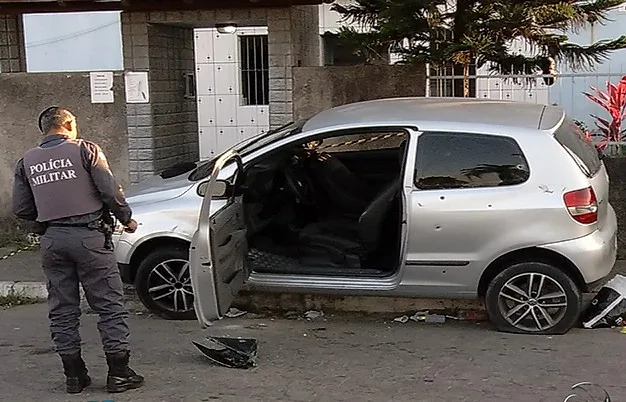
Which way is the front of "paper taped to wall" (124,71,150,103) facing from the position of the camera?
facing the viewer

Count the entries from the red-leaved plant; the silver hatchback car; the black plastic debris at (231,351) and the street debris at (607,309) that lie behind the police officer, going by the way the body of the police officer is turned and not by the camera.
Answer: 0

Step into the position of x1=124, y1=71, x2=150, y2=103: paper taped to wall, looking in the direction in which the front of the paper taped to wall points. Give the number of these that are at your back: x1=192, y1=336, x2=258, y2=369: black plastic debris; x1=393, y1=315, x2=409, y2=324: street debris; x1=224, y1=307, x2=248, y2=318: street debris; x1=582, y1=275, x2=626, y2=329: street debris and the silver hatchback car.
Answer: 0

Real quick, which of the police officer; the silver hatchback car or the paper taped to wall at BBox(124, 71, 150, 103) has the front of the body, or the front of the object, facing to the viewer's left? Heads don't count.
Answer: the silver hatchback car

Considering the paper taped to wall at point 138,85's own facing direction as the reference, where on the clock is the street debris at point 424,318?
The street debris is roughly at 11 o'clock from the paper taped to wall.

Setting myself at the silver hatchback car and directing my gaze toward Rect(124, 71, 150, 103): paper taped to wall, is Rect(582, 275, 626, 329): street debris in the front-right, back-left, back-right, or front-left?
back-right

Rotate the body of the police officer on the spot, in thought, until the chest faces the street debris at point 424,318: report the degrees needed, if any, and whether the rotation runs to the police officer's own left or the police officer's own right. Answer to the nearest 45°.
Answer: approximately 45° to the police officer's own right

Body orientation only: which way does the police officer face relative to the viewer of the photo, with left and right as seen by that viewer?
facing away from the viewer and to the right of the viewer

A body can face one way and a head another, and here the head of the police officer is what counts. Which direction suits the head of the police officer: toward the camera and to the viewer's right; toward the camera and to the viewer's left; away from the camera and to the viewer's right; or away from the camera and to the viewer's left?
away from the camera and to the viewer's right

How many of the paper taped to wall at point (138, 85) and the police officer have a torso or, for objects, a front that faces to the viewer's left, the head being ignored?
0

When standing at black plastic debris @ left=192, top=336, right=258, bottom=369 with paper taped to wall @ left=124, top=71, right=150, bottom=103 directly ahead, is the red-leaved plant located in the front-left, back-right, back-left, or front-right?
front-right

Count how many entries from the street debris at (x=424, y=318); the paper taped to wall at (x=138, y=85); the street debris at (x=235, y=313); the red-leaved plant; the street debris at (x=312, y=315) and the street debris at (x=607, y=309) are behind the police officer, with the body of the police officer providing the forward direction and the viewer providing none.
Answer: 0

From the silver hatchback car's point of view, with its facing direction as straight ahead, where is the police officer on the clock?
The police officer is roughly at 11 o'clock from the silver hatchback car.

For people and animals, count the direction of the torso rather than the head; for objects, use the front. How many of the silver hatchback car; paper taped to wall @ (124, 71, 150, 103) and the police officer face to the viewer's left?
1

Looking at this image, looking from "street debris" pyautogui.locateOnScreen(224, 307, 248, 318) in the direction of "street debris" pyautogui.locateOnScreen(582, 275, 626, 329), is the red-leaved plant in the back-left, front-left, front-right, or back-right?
front-left

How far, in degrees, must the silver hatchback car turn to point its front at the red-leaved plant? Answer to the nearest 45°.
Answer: approximately 135° to its right

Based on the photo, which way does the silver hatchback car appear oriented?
to the viewer's left
